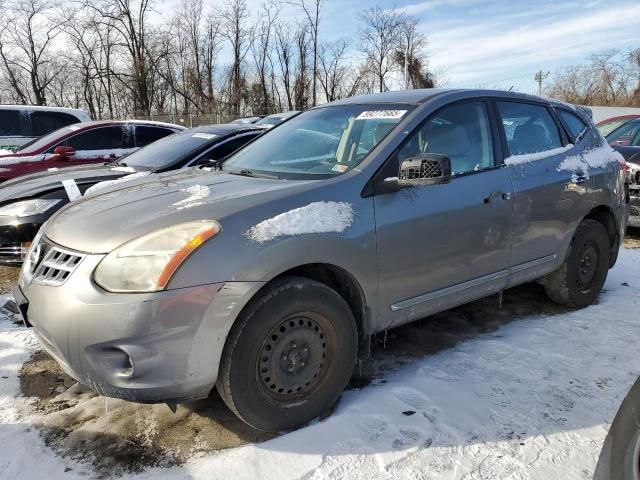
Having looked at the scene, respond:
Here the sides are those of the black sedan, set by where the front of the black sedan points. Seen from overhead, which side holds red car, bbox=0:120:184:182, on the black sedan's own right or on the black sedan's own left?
on the black sedan's own right

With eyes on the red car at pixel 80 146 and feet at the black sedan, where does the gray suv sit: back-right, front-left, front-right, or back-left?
back-right

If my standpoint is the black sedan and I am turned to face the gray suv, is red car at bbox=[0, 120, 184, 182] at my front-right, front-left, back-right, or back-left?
back-left

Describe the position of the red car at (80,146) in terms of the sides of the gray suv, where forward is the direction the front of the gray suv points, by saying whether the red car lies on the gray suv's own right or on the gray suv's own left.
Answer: on the gray suv's own right

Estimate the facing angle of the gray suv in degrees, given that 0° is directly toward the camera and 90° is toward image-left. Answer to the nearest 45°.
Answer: approximately 45°

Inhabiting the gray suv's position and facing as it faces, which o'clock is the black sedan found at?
The black sedan is roughly at 3 o'clock from the gray suv.

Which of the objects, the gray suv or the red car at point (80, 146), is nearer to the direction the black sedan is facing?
the gray suv
